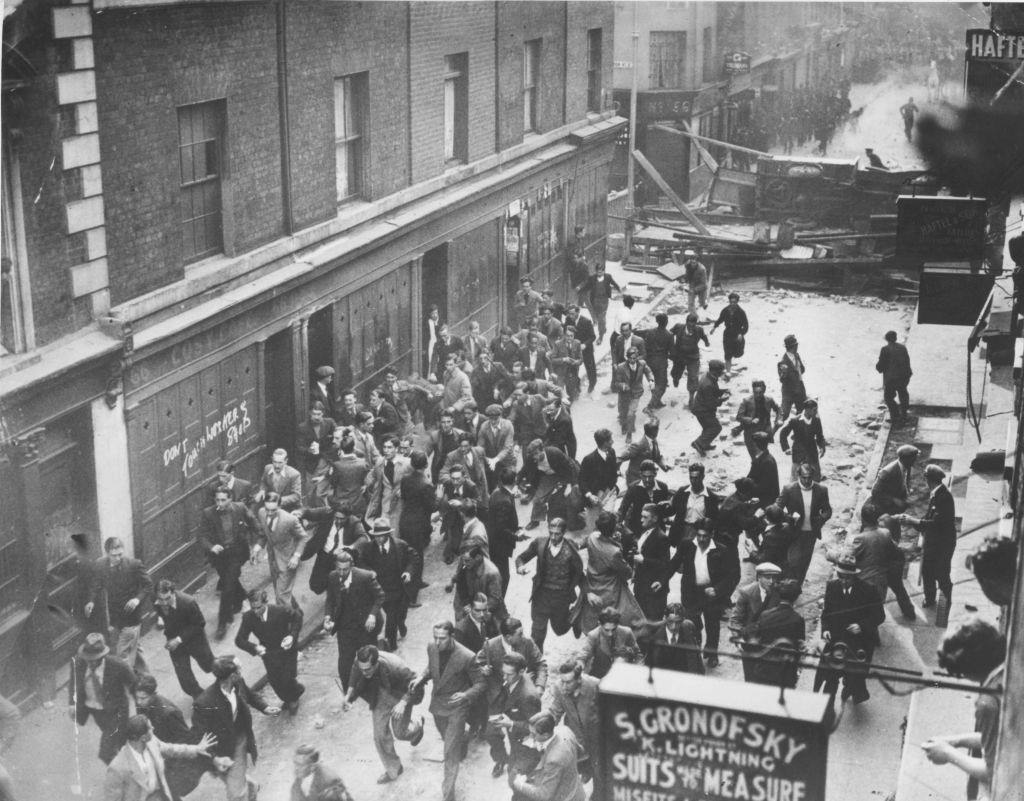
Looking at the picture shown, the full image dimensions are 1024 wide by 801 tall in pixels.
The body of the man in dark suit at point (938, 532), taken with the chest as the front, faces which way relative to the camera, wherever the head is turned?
to the viewer's left

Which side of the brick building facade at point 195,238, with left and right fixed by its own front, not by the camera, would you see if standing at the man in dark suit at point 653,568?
front

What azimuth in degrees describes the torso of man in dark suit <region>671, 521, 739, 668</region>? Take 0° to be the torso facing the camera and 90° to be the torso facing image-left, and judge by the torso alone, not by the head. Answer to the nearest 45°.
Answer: approximately 0°

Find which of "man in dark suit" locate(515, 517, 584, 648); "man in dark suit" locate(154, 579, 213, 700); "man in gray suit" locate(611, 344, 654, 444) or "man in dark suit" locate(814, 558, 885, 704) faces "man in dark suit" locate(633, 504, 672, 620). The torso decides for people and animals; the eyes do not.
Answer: "man in gray suit" locate(611, 344, 654, 444)

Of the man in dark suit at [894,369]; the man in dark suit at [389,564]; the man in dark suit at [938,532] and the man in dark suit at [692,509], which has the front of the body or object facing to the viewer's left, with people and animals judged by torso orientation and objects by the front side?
the man in dark suit at [938,532]

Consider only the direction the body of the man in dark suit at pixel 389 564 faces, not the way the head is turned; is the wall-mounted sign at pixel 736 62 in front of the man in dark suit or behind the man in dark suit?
behind

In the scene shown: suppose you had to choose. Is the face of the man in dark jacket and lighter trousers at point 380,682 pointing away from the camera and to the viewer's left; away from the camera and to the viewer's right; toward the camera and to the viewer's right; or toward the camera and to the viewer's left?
toward the camera and to the viewer's left

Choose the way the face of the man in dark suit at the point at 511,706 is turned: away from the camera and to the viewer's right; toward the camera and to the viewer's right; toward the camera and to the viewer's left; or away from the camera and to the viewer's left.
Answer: toward the camera and to the viewer's left

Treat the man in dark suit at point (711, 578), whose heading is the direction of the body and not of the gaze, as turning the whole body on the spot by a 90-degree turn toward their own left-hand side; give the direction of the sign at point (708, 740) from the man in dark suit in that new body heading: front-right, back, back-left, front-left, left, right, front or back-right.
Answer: right

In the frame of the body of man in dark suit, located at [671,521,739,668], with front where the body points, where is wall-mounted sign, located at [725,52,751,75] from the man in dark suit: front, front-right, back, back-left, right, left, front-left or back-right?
back

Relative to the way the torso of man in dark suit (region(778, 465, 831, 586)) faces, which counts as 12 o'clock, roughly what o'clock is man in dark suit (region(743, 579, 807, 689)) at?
man in dark suit (region(743, 579, 807, 689)) is roughly at 12 o'clock from man in dark suit (region(778, 465, 831, 586)).

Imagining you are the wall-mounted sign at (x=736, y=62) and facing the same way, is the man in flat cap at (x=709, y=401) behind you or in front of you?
in front

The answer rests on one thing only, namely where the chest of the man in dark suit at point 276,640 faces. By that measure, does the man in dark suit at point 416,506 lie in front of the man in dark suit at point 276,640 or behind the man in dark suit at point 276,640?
behind
